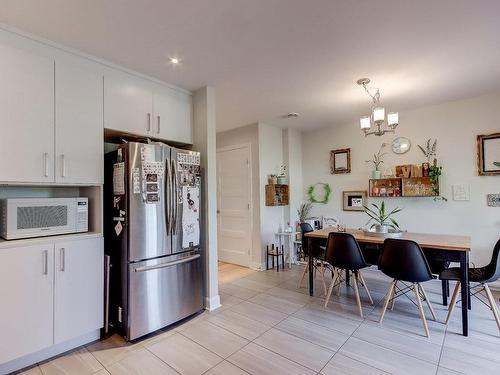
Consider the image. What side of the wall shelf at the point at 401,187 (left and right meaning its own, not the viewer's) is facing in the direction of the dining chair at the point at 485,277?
front

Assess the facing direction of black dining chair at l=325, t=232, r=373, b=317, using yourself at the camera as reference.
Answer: facing away from the viewer and to the right of the viewer

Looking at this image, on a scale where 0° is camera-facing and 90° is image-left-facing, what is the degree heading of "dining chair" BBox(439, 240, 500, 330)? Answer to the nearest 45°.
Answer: approximately 90°

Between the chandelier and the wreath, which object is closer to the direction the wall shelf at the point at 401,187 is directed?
the chandelier

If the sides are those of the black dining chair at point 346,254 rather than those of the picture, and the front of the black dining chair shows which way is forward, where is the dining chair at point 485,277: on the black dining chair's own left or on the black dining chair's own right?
on the black dining chair's own right

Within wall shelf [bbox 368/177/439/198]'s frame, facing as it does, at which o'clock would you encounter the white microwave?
The white microwave is roughly at 1 o'clock from the wall shelf.

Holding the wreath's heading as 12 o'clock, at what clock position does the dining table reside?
The dining table is roughly at 11 o'clock from the wreath.

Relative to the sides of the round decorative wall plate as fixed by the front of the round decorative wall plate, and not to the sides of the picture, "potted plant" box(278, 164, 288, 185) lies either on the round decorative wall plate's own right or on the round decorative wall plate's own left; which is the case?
on the round decorative wall plate's own right

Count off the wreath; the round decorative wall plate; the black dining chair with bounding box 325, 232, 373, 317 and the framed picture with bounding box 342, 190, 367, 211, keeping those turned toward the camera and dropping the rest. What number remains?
3

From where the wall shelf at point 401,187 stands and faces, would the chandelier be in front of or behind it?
in front

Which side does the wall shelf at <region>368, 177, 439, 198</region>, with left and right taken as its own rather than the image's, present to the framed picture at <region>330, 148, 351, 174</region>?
right

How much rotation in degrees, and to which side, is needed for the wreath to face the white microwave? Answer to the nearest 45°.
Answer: approximately 45° to its right

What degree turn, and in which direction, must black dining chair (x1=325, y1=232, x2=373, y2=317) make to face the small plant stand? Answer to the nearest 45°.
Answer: approximately 90° to its left

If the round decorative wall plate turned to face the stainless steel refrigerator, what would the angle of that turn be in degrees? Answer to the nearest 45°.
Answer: approximately 45° to its right

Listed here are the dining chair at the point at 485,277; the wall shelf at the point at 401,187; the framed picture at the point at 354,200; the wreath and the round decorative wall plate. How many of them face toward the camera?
4
